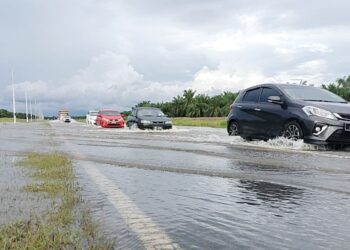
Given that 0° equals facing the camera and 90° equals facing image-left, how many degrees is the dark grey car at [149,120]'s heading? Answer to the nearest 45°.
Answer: approximately 315°

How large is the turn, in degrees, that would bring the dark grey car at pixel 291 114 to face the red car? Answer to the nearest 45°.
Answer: approximately 180°

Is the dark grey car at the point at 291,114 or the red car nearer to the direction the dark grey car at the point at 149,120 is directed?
the dark grey car

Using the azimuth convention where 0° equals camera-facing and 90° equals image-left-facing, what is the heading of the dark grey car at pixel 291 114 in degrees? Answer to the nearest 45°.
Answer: approximately 315°

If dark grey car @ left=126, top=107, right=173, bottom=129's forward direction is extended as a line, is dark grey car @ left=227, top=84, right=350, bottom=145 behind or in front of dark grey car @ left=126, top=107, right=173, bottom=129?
in front

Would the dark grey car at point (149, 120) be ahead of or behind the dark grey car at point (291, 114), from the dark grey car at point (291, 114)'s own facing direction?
behind

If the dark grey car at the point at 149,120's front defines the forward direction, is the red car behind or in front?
behind
